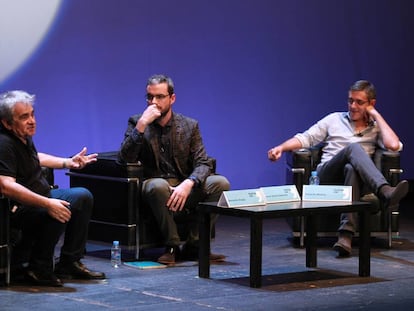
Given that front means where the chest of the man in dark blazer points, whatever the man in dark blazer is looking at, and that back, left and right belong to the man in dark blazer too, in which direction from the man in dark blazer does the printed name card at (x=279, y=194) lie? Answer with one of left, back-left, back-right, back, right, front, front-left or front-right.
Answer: front-left

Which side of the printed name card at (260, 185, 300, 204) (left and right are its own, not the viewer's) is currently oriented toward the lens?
front

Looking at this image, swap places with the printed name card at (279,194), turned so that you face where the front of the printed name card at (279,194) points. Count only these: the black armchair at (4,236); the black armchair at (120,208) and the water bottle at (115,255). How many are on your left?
0

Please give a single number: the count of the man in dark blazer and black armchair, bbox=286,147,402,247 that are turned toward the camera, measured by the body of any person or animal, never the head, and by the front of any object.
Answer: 2

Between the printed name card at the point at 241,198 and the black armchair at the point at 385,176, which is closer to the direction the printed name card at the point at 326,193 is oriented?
the printed name card

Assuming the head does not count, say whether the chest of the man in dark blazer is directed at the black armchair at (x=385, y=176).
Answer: no

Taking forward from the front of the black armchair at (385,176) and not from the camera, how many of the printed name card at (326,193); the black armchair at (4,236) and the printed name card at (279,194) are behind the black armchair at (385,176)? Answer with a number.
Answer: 0

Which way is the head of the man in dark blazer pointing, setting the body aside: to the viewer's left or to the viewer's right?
to the viewer's left

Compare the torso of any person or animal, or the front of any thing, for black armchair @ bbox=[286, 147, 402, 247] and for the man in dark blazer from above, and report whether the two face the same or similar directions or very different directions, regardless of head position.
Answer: same or similar directions

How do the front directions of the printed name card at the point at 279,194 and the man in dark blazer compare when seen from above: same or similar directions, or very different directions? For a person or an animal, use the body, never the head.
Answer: same or similar directions

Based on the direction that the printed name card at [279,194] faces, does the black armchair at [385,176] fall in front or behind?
behind

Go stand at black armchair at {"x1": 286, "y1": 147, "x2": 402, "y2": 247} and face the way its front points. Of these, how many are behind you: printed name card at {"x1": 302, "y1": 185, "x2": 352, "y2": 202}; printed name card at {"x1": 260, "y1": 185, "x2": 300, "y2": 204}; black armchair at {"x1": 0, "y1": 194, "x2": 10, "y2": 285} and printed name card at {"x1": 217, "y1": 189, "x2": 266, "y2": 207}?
0

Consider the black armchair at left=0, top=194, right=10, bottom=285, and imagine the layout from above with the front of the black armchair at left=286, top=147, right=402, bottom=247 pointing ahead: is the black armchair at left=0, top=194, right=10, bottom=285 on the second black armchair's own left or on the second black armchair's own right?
on the second black armchair's own right

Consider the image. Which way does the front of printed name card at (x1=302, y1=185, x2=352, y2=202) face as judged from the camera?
facing the viewer

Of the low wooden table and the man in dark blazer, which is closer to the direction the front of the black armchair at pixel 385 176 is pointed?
the low wooden table
